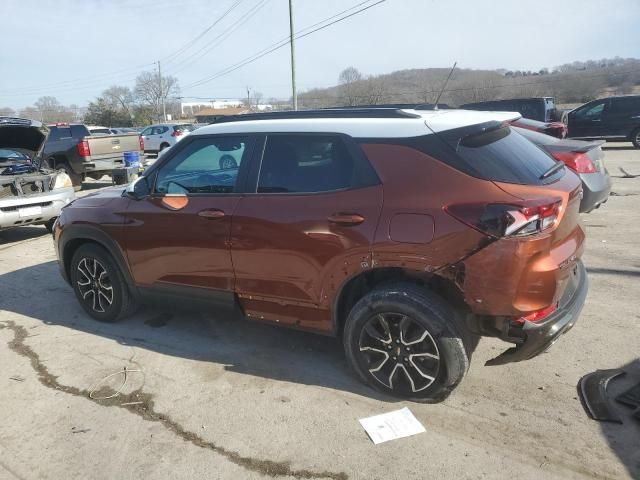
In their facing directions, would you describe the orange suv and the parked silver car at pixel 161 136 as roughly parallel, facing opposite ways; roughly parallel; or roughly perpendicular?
roughly parallel

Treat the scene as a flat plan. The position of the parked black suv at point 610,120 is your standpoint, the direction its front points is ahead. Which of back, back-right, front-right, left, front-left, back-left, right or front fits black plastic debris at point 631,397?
left

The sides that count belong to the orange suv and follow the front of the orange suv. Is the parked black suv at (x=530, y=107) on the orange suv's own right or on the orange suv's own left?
on the orange suv's own right

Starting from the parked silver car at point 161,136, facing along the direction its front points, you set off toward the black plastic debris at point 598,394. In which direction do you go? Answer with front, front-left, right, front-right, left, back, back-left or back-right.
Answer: back-left

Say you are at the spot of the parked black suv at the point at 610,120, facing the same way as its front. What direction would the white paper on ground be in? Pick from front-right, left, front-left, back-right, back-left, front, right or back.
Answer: left

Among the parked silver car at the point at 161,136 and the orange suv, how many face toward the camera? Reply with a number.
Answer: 0

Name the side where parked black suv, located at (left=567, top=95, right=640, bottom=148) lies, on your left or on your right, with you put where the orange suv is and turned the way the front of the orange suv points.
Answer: on your right

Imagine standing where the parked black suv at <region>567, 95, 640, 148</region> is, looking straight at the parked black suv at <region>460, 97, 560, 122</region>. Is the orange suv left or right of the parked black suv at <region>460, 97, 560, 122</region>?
left

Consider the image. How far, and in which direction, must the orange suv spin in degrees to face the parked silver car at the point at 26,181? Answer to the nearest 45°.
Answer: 0° — it already faces it

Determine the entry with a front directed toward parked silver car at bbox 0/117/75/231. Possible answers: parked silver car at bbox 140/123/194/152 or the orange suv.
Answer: the orange suv

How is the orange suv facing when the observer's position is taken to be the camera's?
facing away from the viewer and to the left of the viewer

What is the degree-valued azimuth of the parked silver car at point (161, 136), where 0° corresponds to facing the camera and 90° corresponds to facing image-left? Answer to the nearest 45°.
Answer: approximately 135°
